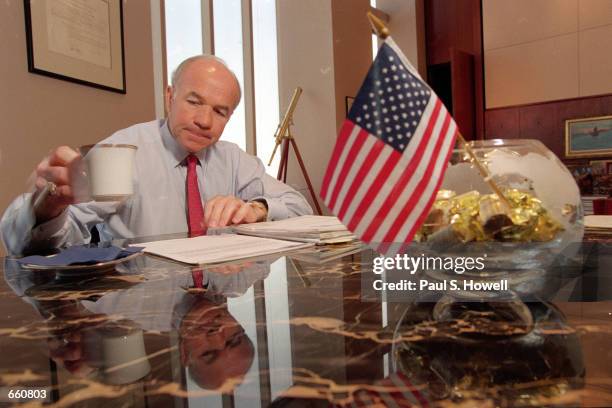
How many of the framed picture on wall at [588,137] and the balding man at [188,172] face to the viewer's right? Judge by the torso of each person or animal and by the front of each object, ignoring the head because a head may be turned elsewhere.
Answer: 0

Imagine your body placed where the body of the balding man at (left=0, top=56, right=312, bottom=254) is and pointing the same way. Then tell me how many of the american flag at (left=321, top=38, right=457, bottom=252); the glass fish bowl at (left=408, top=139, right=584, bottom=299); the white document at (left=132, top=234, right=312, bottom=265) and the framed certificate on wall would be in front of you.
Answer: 3

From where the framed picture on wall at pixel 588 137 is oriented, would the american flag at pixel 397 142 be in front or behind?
in front

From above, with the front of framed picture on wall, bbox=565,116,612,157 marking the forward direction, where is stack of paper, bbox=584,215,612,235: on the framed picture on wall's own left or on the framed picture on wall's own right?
on the framed picture on wall's own left

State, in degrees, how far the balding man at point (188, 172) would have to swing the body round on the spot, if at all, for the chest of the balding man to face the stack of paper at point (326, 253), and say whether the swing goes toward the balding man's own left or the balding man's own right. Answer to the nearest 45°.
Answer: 0° — they already face it

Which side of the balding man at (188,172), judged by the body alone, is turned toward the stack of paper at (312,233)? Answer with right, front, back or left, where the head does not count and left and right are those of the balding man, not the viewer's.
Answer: front

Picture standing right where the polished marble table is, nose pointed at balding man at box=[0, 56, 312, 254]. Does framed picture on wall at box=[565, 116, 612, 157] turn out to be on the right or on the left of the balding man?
right

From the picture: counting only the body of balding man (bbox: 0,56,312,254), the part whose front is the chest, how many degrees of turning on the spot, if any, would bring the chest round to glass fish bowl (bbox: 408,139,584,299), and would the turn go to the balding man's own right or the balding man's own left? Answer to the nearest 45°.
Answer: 0° — they already face it

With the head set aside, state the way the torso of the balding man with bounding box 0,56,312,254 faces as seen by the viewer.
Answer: toward the camera

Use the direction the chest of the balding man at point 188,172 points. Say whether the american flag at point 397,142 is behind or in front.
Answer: in front

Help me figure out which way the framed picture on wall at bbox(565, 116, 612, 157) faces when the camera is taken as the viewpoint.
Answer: facing the viewer and to the left of the viewer
